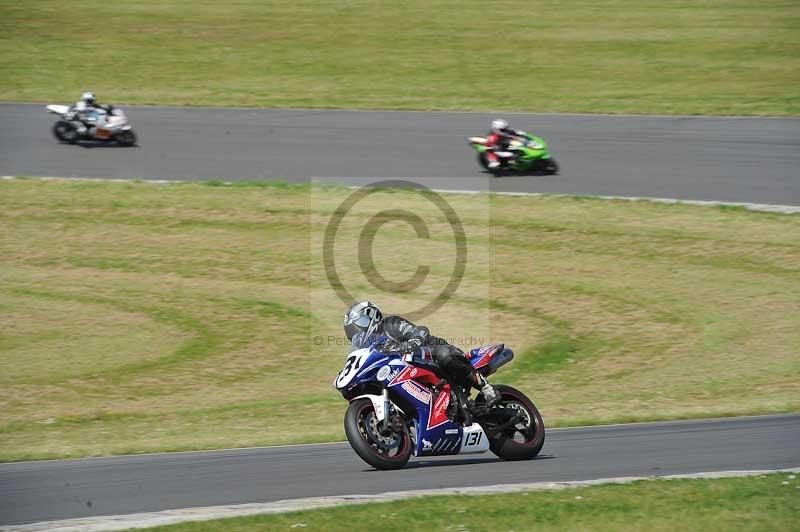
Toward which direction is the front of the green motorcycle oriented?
to the viewer's right

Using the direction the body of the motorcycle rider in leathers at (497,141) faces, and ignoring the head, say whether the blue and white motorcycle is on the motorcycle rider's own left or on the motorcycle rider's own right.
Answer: on the motorcycle rider's own right

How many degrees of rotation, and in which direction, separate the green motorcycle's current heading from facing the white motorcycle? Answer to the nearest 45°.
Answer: approximately 180°

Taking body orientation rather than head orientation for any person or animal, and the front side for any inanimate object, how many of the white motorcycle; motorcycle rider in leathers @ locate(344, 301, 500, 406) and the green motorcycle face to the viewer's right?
2

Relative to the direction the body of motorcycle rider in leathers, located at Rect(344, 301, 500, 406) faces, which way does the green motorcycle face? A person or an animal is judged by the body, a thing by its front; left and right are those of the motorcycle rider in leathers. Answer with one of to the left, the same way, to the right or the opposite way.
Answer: the opposite way

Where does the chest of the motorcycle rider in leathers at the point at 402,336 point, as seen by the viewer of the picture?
to the viewer's left

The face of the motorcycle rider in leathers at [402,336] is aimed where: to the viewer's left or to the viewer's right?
to the viewer's left

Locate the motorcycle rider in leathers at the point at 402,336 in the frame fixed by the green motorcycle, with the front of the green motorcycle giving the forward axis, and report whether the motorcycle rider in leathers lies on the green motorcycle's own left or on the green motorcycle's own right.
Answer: on the green motorcycle's own right

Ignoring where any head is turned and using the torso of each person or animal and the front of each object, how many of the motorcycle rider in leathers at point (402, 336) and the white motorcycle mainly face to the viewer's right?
1

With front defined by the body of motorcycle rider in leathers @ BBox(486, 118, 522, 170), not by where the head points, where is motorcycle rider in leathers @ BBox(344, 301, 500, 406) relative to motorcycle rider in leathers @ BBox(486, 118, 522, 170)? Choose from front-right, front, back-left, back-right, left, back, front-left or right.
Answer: right

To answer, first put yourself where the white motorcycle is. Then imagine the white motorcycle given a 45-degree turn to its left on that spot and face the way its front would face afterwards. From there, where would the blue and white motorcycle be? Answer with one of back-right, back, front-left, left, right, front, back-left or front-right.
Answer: back-right

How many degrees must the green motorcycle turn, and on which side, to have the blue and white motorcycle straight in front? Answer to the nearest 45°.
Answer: approximately 90° to its right

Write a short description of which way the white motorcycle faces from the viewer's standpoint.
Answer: facing to the right of the viewer
